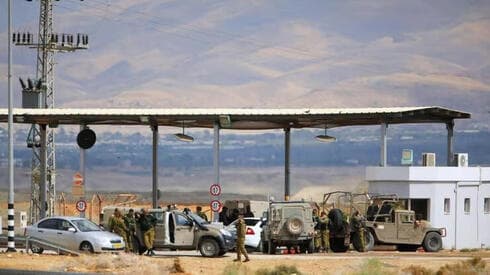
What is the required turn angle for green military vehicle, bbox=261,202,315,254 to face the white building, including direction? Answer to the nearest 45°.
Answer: approximately 45° to its right

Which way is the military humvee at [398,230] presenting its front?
to the viewer's right

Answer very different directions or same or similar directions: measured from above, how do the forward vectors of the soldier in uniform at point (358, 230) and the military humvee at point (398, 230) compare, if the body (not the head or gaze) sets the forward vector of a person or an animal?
very different directions

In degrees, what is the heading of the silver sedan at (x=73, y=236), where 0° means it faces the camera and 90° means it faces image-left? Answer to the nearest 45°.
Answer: approximately 315°

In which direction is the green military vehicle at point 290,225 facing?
away from the camera

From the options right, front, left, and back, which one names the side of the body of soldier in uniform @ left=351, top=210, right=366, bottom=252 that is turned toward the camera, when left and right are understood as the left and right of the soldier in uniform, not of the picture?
left

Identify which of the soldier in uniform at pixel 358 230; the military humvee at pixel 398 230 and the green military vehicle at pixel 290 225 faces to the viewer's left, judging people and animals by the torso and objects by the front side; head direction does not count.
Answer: the soldier in uniform

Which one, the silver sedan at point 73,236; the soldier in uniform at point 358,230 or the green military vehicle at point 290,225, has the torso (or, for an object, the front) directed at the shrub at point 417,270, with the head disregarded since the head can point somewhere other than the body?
the silver sedan

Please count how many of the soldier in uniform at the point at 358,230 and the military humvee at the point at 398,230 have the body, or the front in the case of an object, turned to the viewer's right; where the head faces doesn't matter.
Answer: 1

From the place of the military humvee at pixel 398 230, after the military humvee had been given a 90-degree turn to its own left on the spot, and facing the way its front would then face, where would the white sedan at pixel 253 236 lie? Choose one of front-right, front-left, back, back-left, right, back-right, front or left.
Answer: left

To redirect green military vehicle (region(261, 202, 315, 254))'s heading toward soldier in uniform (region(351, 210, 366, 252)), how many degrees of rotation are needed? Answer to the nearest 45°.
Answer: approximately 45° to its right
